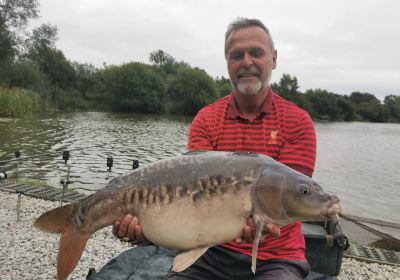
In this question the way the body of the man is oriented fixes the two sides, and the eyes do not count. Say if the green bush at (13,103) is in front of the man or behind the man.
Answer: behind

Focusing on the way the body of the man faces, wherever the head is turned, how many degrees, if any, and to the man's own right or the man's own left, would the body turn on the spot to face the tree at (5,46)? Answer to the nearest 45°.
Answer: approximately 135° to the man's own right

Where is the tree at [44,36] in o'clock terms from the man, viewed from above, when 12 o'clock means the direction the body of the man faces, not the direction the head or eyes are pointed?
The tree is roughly at 5 o'clock from the man.

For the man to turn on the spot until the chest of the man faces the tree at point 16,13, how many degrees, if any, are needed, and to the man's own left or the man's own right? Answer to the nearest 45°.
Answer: approximately 135° to the man's own right

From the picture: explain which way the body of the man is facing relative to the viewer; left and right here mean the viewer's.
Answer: facing the viewer

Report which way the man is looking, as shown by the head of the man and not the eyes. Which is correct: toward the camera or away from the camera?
toward the camera
